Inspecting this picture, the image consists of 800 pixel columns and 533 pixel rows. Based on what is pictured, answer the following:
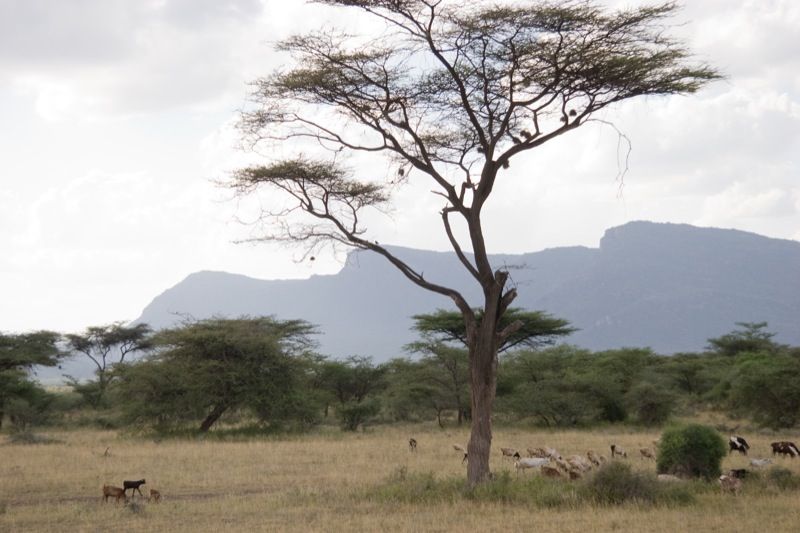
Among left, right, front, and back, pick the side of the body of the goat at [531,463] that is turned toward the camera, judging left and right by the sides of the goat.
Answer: left
